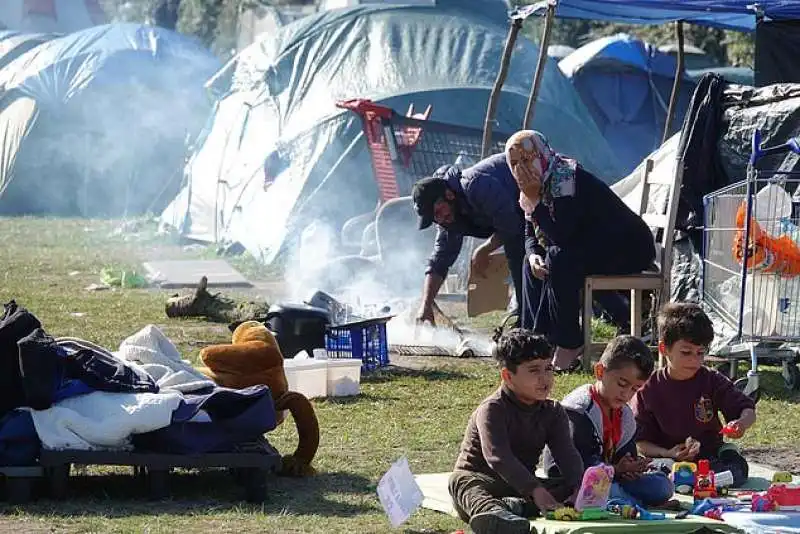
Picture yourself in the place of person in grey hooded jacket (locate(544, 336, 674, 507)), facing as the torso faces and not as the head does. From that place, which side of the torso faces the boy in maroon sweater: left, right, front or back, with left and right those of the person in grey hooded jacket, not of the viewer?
left

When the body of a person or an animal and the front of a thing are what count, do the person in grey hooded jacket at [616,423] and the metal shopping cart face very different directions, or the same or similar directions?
very different directions

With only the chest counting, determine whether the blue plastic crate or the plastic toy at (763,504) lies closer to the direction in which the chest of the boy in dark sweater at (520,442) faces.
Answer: the plastic toy

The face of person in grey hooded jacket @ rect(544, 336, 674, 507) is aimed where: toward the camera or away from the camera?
toward the camera

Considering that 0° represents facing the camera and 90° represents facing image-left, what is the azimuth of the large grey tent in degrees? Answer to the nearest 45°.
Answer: approximately 315°

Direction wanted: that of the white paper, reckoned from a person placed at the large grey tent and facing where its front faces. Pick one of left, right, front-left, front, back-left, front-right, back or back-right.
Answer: front-right

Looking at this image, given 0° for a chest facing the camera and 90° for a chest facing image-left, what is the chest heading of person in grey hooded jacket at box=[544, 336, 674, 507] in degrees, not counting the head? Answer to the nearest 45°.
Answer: approximately 315°

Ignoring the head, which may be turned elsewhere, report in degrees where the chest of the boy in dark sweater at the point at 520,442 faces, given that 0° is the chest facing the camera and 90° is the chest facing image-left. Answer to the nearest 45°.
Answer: approximately 315°

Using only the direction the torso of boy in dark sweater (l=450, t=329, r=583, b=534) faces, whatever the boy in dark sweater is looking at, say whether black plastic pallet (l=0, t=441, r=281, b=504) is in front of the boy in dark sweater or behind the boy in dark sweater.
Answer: behind

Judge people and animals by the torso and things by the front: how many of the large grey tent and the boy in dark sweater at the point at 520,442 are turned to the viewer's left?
0

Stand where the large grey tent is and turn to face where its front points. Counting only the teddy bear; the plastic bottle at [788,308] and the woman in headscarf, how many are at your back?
0

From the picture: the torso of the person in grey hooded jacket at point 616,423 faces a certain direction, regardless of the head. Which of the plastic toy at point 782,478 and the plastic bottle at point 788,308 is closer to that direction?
the plastic toy
